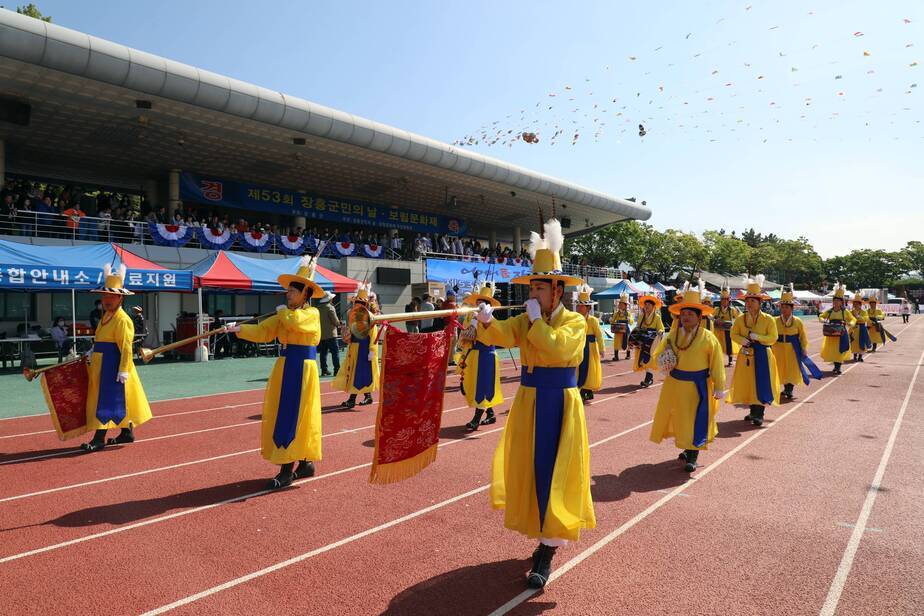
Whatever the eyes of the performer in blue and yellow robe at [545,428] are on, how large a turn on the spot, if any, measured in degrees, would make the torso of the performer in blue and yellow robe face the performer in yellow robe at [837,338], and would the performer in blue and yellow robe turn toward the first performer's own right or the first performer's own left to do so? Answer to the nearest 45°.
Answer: approximately 180°

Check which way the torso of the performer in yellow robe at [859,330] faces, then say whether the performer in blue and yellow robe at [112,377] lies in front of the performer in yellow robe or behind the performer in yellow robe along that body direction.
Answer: in front

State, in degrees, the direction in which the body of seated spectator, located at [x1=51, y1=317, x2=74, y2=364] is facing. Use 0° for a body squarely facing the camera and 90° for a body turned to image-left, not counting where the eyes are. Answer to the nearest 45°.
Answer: approximately 315°

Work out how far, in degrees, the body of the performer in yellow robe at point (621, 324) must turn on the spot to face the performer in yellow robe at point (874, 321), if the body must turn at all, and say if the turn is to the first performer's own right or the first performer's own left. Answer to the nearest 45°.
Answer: approximately 135° to the first performer's own left

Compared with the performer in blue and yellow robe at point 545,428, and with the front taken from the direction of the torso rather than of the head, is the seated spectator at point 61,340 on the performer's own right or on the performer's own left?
on the performer's own right

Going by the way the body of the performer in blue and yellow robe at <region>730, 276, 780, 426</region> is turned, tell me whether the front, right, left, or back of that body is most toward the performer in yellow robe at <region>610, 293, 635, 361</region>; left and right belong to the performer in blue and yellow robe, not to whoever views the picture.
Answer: back

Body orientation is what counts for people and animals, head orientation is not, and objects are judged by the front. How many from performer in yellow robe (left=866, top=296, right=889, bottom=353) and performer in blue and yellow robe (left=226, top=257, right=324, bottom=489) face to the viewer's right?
0

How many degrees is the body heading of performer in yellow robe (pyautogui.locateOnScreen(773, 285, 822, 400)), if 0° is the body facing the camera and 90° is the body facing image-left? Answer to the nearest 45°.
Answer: approximately 45°

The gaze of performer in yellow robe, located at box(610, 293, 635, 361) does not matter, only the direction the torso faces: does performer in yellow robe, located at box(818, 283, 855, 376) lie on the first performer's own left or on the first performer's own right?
on the first performer's own left

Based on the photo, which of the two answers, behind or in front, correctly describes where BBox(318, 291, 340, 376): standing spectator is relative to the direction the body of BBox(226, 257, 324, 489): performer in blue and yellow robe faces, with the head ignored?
behind

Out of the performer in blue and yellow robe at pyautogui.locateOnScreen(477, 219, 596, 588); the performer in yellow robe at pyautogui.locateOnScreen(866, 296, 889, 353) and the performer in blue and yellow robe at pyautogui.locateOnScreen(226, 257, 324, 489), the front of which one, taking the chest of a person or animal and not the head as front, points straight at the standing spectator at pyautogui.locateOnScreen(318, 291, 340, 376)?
the performer in yellow robe

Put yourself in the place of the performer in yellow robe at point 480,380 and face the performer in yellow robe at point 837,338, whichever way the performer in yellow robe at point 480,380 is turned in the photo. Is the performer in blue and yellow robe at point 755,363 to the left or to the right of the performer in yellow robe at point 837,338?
right

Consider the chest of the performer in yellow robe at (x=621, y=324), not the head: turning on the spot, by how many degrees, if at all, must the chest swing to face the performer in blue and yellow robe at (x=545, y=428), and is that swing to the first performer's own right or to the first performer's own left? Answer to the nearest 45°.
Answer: approximately 45° to the first performer's own left

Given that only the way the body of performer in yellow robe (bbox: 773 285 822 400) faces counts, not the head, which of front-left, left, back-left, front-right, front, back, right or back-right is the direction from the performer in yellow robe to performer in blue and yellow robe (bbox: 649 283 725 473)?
front-left

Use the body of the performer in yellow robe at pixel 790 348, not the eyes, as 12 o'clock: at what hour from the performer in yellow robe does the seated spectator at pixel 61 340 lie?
The seated spectator is roughly at 1 o'clock from the performer in yellow robe.

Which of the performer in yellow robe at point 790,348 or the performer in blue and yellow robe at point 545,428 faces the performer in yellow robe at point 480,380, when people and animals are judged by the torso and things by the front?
the performer in yellow robe at point 790,348
